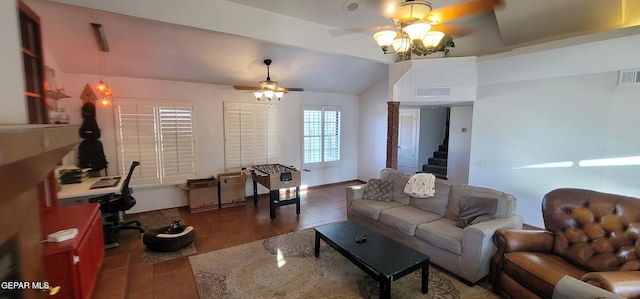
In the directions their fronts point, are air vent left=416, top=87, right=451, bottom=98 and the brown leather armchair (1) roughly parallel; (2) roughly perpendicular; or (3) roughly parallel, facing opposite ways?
roughly perpendicular

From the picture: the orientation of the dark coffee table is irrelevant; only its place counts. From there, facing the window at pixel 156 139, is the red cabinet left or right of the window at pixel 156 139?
left

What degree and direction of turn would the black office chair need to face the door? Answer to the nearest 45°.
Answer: approximately 180°

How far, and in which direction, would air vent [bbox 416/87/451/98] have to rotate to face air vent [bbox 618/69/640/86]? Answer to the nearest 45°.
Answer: approximately 90° to its left

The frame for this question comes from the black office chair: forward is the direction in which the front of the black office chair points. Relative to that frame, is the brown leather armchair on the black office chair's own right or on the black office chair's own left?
on the black office chair's own left

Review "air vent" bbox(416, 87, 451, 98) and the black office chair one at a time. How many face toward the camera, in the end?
1
